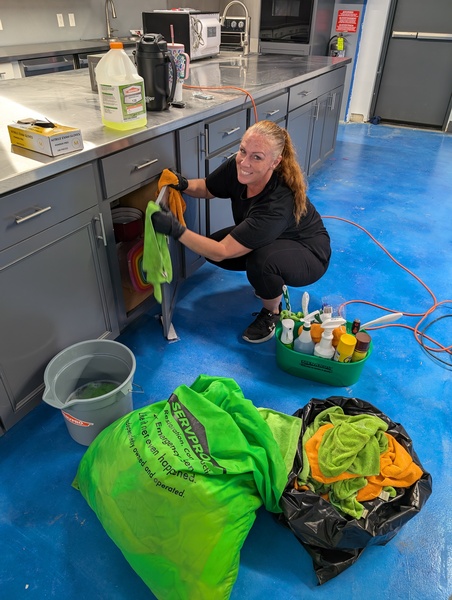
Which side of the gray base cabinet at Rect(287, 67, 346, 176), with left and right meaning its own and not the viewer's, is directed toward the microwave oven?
right

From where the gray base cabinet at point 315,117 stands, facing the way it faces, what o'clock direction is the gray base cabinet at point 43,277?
the gray base cabinet at point 43,277 is roughly at 2 o'clock from the gray base cabinet at point 315,117.

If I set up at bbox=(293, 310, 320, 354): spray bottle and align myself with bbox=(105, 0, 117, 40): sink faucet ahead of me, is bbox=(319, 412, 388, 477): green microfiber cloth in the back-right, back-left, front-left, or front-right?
back-left

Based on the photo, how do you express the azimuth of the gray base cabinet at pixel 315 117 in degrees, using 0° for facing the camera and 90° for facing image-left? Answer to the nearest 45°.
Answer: approximately 315°

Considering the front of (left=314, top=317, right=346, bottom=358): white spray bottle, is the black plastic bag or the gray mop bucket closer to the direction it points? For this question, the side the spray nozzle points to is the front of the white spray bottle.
the black plastic bag

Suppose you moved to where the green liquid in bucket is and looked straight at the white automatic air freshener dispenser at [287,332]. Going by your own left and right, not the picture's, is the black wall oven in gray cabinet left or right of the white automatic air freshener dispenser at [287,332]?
left

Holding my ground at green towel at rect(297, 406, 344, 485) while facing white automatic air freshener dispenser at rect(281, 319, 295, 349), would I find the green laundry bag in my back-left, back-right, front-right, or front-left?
back-left

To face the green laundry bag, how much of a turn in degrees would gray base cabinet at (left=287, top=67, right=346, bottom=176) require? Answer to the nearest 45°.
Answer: approximately 45° to its right
